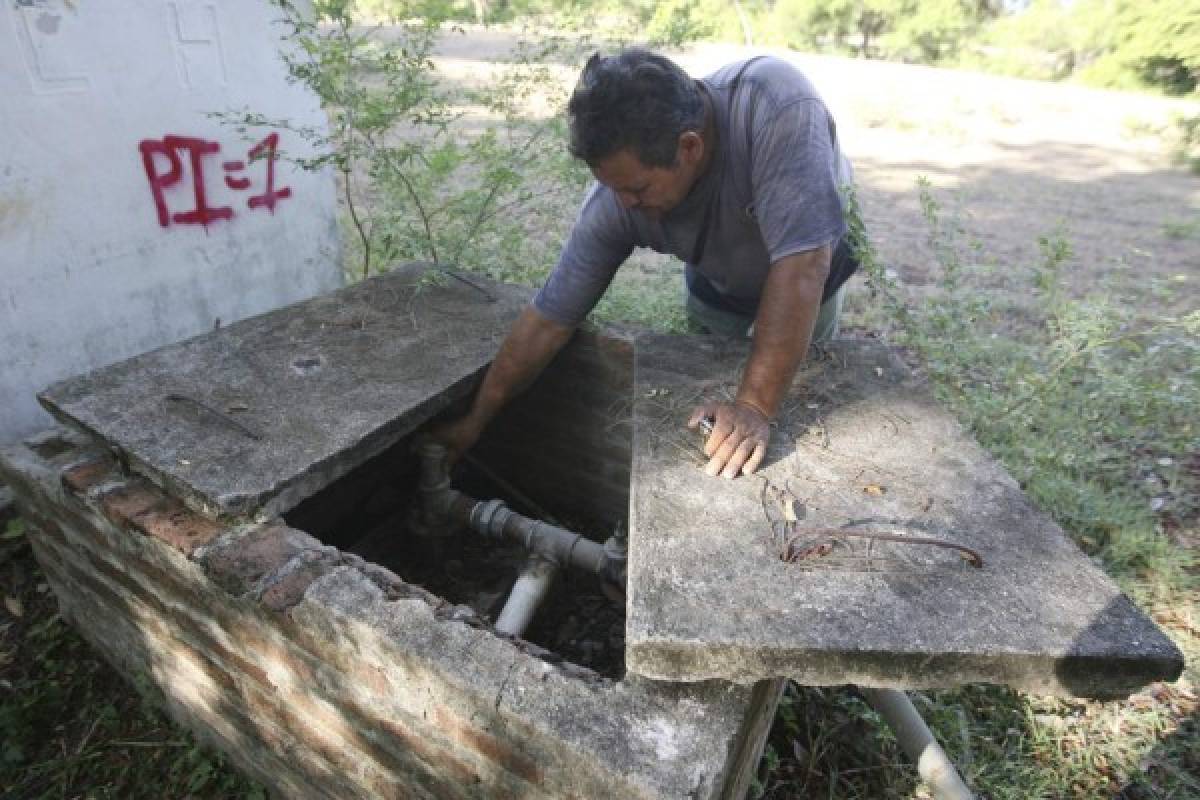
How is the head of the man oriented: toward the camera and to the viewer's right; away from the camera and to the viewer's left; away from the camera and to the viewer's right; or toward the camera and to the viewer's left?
toward the camera and to the viewer's left

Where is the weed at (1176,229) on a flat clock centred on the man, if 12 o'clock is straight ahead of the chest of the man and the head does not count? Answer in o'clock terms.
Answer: The weed is roughly at 6 o'clock from the man.

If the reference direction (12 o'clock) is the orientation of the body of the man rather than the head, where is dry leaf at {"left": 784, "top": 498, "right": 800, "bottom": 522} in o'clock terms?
The dry leaf is roughly at 10 o'clock from the man.

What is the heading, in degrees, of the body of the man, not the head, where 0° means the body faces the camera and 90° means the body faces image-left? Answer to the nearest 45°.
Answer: approximately 45°

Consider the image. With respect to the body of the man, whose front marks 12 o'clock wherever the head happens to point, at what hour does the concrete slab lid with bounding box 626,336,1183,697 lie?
The concrete slab lid is roughly at 10 o'clock from the man.

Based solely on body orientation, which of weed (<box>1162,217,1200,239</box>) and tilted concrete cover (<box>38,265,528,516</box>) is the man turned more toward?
the tilted concrete cover
